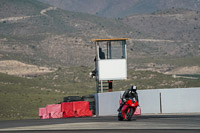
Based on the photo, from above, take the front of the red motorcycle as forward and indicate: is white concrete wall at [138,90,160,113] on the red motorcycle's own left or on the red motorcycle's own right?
on the red motorcycle's own left

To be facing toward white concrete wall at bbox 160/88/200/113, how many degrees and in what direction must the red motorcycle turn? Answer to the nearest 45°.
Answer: approximately 90° to its left

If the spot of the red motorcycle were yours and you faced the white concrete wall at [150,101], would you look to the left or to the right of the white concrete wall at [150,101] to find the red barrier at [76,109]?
left
